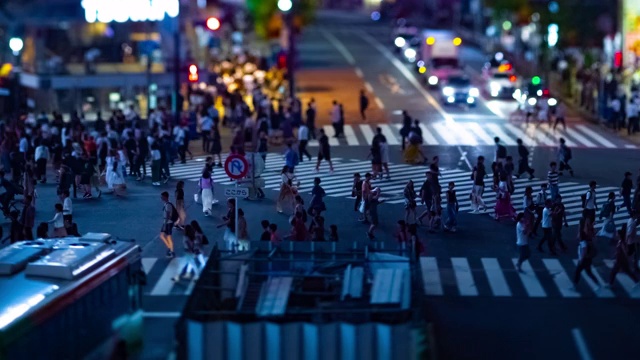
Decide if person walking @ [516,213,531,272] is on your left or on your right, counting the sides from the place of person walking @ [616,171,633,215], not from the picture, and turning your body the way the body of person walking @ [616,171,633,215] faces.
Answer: on your right

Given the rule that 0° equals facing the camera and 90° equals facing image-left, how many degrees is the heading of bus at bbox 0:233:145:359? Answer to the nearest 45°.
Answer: approximately 225°
